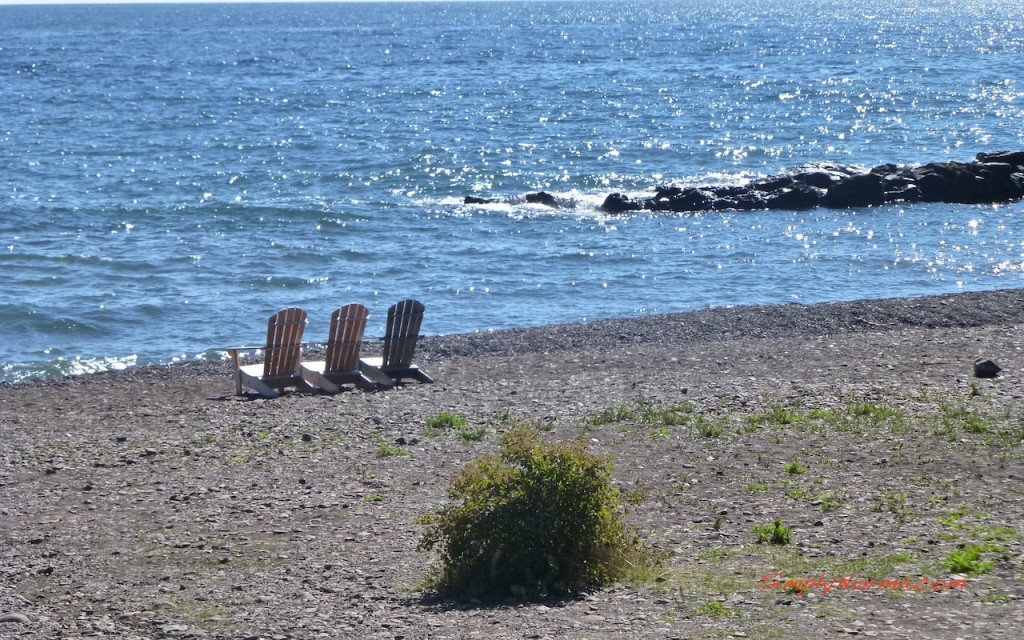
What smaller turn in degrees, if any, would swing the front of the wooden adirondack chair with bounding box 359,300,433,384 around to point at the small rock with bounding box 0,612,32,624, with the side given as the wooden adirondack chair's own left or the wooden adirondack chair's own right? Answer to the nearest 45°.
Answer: approximately 135° to the wooden adirondack chair's own left

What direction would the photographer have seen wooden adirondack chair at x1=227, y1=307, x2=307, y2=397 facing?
facing away from the viewer and to the left of the viewer

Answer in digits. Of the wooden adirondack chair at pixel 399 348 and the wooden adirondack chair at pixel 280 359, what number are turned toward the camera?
0

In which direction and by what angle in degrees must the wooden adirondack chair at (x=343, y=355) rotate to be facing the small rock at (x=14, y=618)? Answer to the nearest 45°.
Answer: approximately 135° to its left

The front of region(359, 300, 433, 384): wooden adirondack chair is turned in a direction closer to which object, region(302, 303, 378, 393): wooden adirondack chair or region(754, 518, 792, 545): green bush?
the wooden adirondack chair

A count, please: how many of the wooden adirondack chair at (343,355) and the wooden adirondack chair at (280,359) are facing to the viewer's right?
0

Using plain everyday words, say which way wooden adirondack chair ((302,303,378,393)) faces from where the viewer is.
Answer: facing away from the viewer and to the left of the viewer
